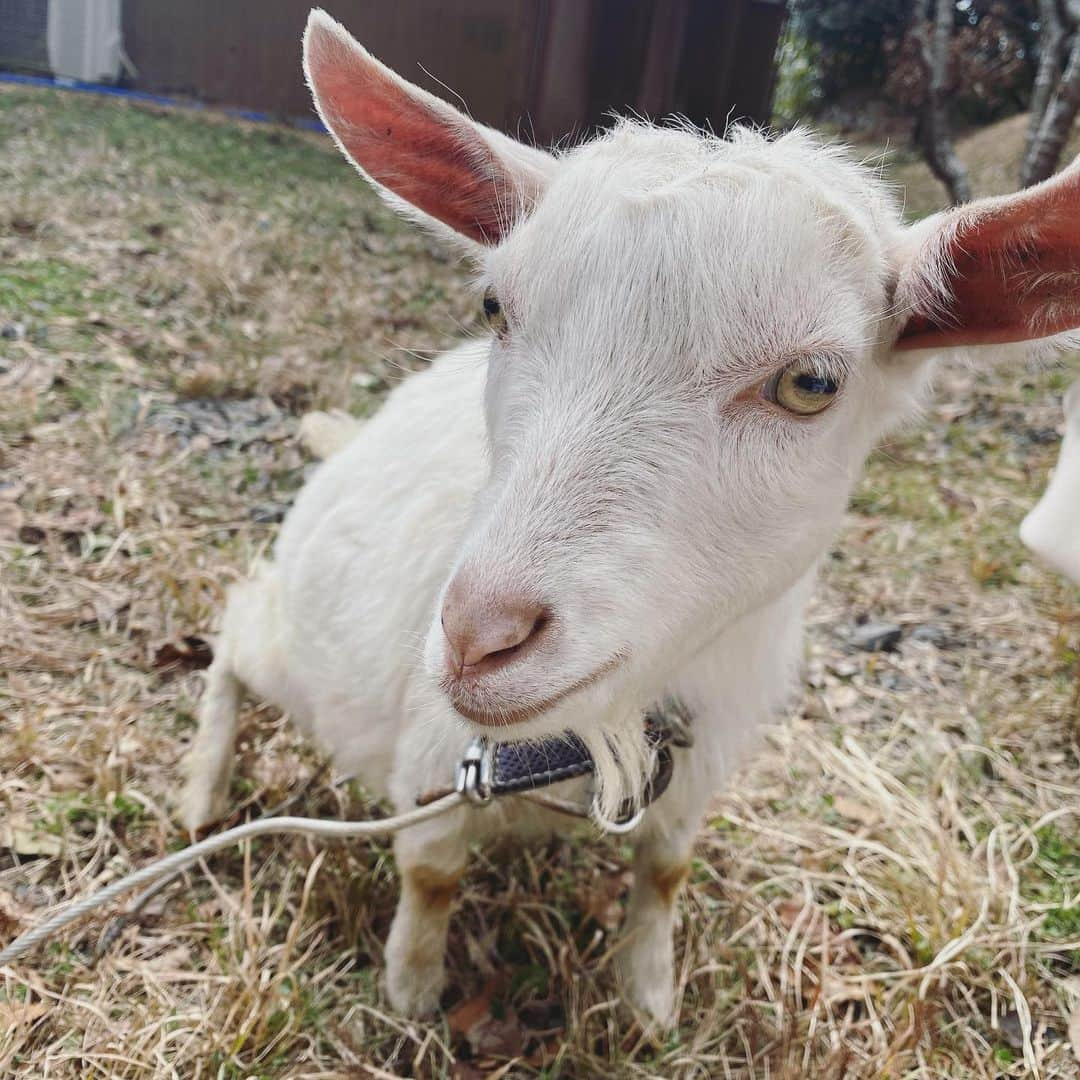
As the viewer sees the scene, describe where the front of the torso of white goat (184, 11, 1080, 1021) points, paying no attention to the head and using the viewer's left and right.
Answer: facing the viewer and to the right of the viewer

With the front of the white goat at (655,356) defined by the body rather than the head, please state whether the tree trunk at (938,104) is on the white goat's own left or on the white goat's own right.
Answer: on the white goat's own left

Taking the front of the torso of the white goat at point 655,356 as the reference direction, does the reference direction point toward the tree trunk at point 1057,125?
no

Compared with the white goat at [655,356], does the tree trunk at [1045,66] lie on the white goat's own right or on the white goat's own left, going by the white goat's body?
on the white goat's own left

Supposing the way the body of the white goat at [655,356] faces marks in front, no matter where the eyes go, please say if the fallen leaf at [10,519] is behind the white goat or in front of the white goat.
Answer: behind
